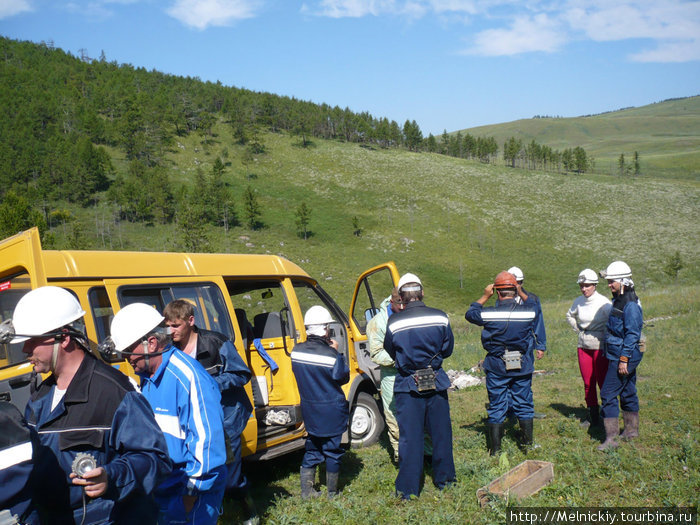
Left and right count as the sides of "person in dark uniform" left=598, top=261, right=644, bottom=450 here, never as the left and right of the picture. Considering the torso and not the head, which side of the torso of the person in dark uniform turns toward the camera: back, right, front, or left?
left

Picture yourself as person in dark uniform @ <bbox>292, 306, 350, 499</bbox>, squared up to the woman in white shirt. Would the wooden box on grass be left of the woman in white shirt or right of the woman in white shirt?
right

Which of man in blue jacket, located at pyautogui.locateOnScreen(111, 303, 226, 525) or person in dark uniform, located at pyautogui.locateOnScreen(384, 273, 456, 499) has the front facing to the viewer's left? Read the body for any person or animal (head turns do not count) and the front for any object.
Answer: the man in blue jacket

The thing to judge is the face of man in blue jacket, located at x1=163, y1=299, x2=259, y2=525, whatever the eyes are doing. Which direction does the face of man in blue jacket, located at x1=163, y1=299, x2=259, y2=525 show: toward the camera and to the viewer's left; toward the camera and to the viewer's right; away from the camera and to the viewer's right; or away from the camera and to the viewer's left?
toward the camera and to the viewer's left

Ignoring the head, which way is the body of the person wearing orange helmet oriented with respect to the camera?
away from the camera

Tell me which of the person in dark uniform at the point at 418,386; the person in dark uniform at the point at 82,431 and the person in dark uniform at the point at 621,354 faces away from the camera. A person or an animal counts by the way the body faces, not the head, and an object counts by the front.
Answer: the person in dark uniform at the point at 418,386

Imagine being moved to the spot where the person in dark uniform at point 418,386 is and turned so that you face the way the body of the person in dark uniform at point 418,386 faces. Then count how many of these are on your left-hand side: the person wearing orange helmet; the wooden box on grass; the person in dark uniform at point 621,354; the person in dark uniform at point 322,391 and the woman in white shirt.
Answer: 1
